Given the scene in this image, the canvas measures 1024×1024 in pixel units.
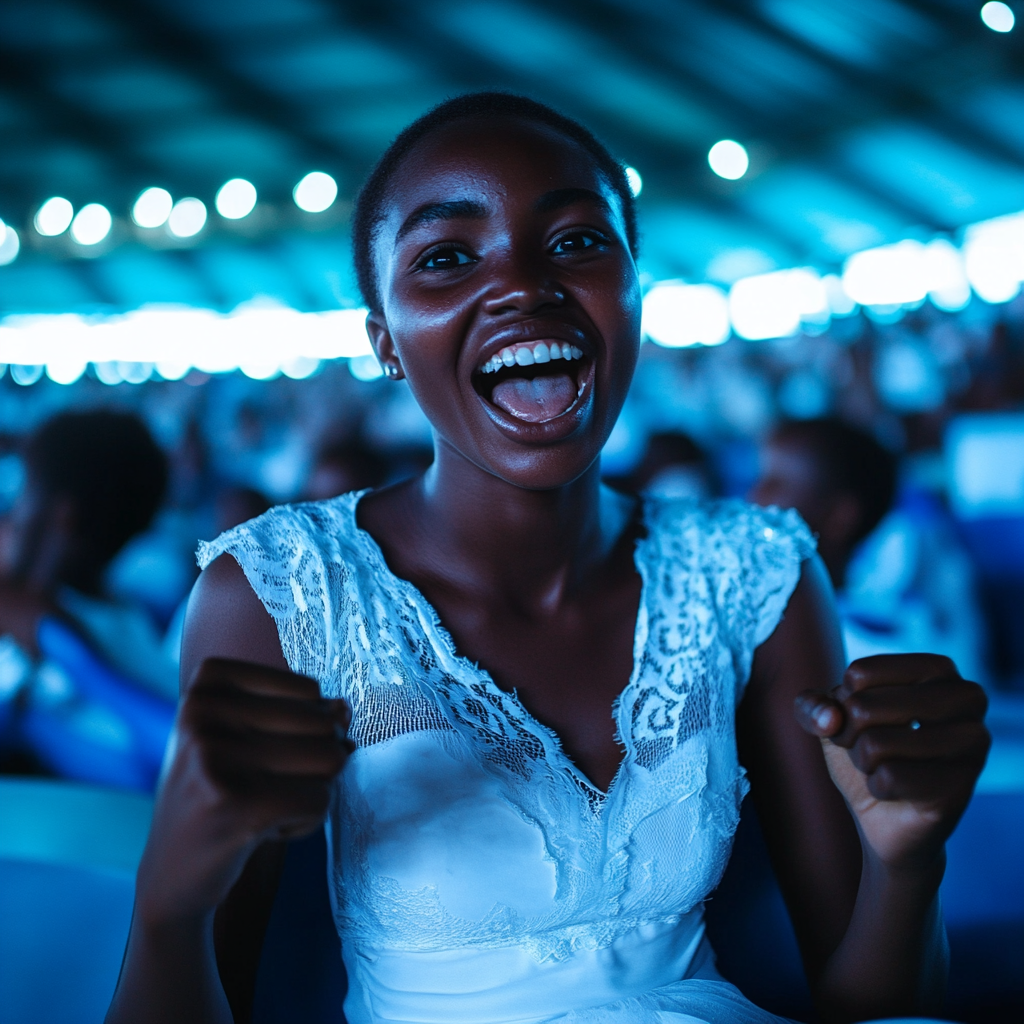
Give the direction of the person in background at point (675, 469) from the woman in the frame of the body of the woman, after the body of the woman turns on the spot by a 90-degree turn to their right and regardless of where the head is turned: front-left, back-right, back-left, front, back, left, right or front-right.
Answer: right

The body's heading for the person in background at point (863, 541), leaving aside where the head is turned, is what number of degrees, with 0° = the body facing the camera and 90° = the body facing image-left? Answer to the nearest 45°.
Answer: approximately 90°

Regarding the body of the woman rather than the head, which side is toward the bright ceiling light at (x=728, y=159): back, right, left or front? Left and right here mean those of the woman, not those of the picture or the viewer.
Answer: back

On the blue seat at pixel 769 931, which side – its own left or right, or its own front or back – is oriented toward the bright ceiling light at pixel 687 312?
back

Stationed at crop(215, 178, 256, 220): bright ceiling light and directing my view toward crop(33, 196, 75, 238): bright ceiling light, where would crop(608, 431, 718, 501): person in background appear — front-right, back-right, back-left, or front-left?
back-left

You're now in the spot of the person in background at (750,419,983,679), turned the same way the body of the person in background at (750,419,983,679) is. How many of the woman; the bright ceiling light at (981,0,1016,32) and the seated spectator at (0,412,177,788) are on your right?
1

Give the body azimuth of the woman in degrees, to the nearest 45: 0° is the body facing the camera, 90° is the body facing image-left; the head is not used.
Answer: approximately 0°
